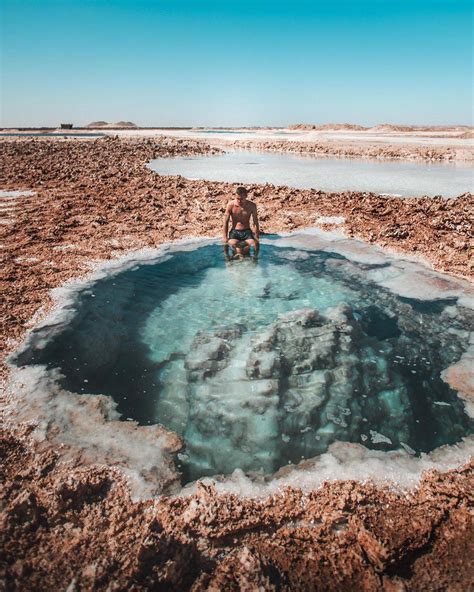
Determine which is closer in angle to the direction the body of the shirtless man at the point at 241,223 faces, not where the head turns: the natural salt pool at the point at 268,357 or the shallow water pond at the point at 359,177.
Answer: the natural salt pool

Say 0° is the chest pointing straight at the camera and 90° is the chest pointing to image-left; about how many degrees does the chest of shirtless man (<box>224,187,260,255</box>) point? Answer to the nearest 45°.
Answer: approximately 0°

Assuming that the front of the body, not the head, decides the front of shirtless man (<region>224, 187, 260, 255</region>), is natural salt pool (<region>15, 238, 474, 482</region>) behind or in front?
in front

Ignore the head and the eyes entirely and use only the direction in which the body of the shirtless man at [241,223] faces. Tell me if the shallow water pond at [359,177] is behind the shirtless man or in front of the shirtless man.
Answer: behind
